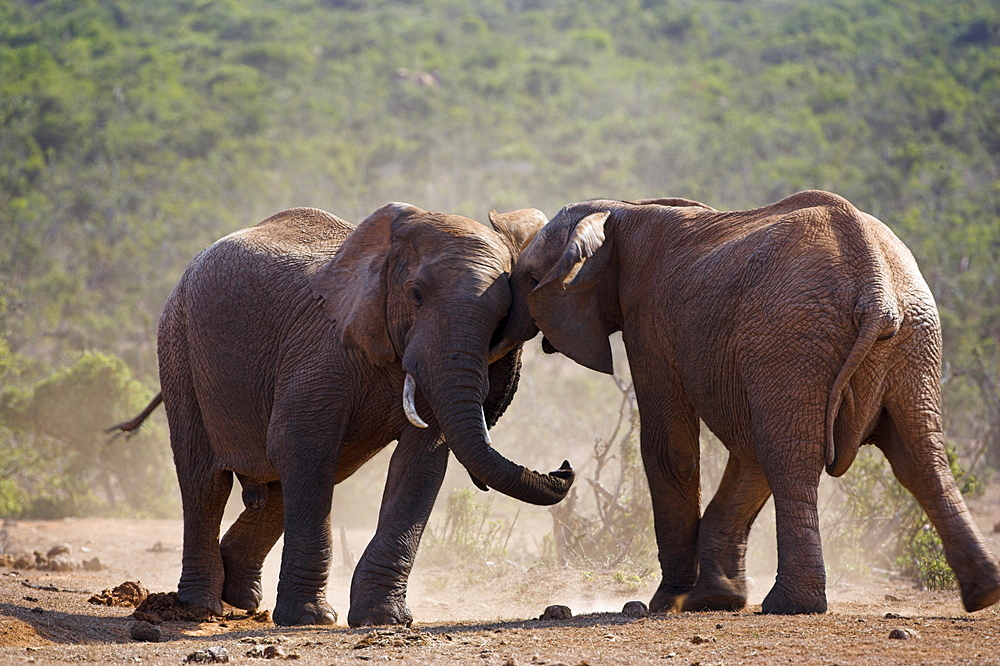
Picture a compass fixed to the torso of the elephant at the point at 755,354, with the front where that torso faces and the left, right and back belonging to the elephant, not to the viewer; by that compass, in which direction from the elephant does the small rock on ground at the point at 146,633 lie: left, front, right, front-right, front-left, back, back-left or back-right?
front-left

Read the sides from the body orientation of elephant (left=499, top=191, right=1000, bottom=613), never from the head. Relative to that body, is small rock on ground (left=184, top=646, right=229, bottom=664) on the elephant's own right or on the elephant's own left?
on the elephant's own left

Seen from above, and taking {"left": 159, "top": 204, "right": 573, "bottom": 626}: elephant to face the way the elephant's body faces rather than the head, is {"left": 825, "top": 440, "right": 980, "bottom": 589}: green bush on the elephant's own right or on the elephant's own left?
on the elephant's own left

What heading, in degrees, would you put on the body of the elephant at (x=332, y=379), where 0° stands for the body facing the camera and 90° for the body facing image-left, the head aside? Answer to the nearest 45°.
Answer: approximately 315°

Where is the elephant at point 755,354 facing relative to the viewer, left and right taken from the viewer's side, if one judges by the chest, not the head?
facing away from the viewer and to the left of the viewer

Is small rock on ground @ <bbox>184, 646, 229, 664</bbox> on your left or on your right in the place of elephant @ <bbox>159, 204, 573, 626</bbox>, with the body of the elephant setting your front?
on your right

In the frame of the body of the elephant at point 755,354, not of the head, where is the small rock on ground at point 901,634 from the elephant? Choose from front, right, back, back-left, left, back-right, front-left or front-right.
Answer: back

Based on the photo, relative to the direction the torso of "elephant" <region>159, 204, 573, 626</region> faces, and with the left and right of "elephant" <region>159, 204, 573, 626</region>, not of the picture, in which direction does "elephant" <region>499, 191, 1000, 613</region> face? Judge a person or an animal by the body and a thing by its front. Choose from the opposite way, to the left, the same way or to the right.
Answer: the opposite way

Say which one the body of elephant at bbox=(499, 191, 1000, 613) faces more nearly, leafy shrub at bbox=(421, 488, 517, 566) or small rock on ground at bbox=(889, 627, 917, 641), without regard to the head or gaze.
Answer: the leafy shrub

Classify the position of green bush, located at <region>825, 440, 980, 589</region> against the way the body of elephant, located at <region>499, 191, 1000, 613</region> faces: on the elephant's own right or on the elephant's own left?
on the elephant's own right

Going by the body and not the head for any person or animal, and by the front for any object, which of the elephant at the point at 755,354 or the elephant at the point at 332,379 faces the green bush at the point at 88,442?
the elephant at the point at 755,354
